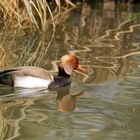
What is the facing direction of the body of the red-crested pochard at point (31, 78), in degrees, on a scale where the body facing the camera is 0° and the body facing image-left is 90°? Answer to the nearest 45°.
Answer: approximately 270°
